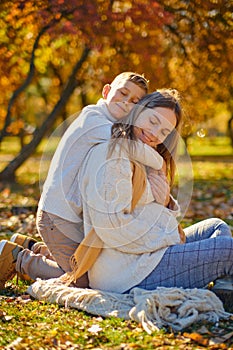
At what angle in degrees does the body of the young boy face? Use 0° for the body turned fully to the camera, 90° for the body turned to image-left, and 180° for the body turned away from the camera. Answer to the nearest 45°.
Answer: approximately 270°

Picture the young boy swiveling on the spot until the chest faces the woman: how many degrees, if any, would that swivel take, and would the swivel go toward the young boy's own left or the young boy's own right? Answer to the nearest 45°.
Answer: approximately 45° to the young boy's own right

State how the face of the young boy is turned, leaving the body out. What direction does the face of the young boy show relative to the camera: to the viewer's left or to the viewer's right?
to the viewer's right

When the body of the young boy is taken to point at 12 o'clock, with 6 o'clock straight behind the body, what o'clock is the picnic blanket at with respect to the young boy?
The picnic blanket is roughly at 2 o'clock from the young boy.
